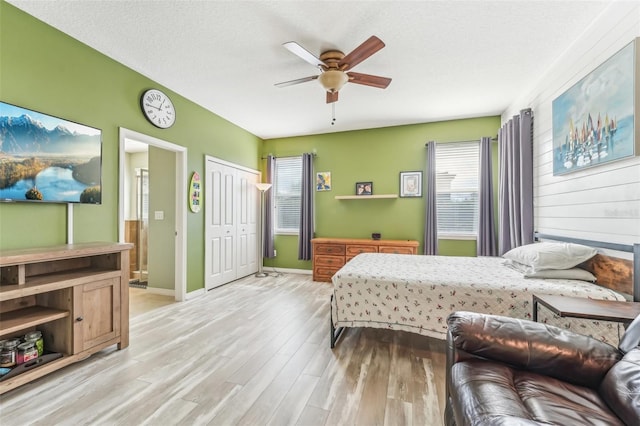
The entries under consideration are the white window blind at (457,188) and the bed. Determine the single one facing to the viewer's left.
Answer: the bed

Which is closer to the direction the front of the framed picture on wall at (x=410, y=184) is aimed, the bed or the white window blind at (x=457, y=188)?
the bed

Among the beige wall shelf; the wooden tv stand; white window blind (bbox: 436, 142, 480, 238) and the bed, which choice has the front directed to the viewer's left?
the bed

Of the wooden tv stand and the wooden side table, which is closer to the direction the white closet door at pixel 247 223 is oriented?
the wooden side table

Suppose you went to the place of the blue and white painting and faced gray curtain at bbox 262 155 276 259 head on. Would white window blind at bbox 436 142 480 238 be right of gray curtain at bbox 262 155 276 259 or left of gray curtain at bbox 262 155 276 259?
right

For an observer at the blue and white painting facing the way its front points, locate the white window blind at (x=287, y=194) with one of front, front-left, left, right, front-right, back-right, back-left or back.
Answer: front-right

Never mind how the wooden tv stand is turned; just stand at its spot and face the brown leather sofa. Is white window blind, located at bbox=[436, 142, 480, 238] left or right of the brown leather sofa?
left

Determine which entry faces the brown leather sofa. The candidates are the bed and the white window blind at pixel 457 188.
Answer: the white window blind

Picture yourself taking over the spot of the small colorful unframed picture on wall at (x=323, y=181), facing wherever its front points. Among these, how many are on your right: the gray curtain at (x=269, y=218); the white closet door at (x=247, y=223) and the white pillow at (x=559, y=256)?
2

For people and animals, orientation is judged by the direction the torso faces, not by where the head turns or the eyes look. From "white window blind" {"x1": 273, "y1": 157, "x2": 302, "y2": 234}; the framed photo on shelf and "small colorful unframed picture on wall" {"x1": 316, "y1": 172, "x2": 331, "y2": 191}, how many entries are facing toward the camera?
3

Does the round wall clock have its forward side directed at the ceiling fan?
yes

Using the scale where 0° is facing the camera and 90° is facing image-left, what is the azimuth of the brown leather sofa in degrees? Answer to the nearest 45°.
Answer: approximately 90°

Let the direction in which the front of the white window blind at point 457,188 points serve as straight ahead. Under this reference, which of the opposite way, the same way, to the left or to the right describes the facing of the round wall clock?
to the left

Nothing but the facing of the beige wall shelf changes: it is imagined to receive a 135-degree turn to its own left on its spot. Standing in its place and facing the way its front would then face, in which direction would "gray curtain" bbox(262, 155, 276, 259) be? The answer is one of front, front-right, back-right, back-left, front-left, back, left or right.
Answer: back-left

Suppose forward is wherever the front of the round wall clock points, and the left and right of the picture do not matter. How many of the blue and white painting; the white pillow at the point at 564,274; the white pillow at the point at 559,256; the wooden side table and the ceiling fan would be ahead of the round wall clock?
5

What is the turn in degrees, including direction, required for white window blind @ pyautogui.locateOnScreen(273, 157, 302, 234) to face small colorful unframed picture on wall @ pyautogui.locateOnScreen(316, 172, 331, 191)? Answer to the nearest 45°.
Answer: approximately 45° to its left
